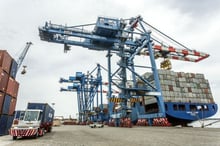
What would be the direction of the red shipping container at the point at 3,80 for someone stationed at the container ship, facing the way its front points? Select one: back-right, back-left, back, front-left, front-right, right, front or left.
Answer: left

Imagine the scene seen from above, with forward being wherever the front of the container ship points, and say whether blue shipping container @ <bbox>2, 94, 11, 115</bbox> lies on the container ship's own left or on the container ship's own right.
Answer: on the container ship's own left

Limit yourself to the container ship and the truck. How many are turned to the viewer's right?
0

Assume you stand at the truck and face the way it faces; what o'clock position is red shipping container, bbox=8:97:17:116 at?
The red shipping container is roughly at 4 o'clock from the truck.

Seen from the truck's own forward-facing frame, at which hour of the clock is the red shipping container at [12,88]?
The red shipping container is roughly at 4 o'clock from the truck.

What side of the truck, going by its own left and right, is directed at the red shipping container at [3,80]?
right

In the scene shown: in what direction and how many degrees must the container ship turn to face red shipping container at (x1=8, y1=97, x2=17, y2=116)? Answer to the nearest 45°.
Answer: approximately 90° to its left

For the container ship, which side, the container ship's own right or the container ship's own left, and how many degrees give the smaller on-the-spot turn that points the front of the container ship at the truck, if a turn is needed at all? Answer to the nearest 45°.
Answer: approximately 90° to the container ship's own left

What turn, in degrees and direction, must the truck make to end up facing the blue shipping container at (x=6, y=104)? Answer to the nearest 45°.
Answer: approximately 90° to its right

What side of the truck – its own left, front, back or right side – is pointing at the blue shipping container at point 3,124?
right

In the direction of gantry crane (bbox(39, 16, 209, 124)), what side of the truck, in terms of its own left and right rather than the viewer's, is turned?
back
